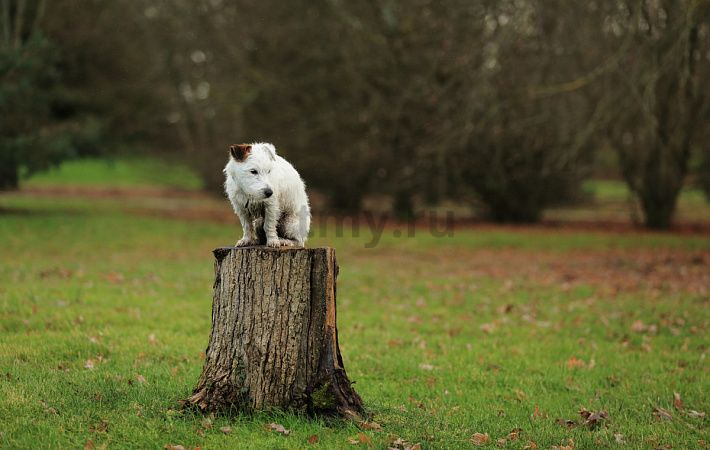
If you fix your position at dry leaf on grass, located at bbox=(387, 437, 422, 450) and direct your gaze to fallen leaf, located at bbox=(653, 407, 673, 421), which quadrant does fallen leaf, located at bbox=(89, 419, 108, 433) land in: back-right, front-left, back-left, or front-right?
back-left

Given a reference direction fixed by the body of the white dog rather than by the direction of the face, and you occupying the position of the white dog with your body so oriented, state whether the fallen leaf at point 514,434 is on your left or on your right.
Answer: on your left

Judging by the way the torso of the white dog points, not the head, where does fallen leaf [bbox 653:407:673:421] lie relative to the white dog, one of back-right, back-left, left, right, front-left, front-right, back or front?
back-left

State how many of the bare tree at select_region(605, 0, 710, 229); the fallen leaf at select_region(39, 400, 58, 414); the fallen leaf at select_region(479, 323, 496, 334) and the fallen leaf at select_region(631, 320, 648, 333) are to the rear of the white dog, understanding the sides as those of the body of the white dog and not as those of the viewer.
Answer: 3

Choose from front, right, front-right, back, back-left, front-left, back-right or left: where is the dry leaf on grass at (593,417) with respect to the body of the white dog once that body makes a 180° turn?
front-right

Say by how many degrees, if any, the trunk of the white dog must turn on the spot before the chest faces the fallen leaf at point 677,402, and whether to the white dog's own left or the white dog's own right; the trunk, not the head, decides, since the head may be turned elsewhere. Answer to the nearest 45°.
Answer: approximately 135° to the white dog's own left

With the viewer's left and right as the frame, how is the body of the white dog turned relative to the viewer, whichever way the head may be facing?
facing the viewer and to the left of the viewer

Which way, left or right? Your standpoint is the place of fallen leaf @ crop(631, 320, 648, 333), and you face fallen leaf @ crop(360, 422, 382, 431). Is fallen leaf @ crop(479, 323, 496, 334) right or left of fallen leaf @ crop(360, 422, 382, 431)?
right

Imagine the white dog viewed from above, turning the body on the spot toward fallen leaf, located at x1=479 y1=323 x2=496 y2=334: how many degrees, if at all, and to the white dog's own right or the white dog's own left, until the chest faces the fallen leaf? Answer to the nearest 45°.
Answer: approximately 180°
